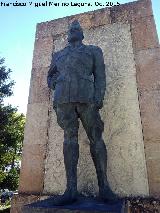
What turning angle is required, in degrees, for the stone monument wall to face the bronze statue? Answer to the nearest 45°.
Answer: approximately 45° to its right

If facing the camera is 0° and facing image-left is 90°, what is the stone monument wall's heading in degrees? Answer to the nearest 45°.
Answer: approximately 0°

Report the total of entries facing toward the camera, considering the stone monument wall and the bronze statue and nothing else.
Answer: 2

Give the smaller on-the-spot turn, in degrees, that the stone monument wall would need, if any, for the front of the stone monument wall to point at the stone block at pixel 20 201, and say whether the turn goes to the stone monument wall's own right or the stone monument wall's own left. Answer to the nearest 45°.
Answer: approximately 90° to the stone monument wall's own right

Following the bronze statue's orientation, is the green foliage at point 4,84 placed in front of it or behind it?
behind
